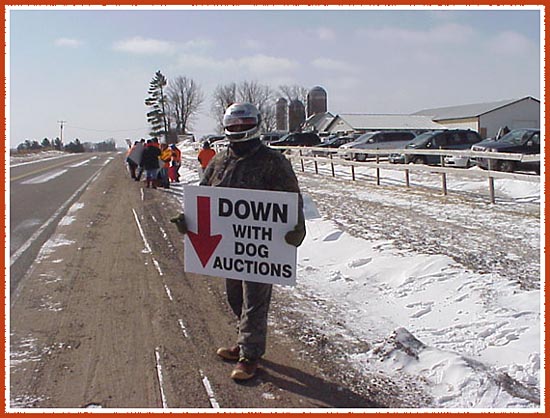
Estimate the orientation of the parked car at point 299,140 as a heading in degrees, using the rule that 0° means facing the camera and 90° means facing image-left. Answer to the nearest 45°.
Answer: approximately 45°

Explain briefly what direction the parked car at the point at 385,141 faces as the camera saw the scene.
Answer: facing the viewer and to the left of the viewer

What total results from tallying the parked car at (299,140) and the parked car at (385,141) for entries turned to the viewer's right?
0

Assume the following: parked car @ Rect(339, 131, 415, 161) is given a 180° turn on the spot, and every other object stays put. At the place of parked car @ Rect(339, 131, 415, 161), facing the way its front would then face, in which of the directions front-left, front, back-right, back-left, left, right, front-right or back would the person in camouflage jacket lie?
back-right

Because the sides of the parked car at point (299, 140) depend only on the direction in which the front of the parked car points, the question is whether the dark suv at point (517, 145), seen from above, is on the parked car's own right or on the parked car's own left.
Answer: on the parked car's own left
